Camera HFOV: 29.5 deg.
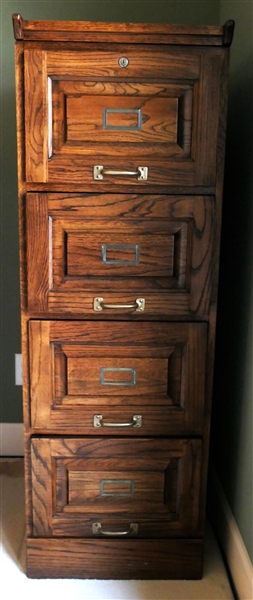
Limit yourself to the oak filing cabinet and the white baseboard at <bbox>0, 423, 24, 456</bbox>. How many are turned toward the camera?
2

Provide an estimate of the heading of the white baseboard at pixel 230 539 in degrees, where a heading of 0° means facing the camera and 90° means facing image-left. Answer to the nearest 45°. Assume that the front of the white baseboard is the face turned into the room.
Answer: approximately 90°

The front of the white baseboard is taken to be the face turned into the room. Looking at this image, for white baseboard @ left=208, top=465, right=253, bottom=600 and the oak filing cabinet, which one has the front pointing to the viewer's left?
the white baseboard

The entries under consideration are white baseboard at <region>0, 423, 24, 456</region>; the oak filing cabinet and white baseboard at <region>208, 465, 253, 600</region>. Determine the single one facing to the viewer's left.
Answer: white baseboard at <region>208, 465, 253, 600</region>

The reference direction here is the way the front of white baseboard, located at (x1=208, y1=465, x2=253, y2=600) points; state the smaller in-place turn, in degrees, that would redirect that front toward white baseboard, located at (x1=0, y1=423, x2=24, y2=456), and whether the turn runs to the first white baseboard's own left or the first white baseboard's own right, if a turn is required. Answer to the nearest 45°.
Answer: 0° — it already faces it

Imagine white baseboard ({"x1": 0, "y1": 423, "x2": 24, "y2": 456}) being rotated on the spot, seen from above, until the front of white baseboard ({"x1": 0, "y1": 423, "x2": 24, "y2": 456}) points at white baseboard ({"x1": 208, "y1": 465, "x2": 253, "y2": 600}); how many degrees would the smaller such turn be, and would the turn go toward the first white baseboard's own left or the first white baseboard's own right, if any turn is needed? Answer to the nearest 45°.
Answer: approximately 45° to the first white baseboard's own left

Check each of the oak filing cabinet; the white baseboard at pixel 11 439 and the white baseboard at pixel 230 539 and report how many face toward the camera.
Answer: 2

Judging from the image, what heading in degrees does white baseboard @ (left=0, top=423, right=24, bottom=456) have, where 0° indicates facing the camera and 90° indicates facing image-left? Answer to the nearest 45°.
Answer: approximately 0°

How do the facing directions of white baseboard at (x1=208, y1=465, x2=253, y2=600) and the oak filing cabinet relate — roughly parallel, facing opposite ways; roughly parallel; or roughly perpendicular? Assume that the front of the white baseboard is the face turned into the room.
roughly perpendicular
